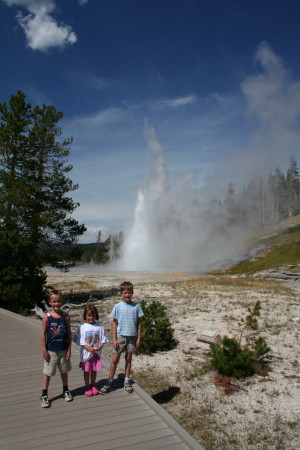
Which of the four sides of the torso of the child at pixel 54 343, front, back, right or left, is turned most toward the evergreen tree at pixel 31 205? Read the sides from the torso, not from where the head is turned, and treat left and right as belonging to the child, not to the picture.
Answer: back

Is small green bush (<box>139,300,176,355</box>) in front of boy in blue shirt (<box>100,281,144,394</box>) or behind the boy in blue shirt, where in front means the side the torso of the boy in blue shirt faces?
behind

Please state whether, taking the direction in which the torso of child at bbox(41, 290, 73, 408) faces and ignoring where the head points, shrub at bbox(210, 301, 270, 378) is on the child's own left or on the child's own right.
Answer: on the child's own left

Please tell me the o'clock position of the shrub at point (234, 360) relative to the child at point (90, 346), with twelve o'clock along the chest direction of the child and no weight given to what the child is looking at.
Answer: The shrub is roughly at 8 o'clock from the child.

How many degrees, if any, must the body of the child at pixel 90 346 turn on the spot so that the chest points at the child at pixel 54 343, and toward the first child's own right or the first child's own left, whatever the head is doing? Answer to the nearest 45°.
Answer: approximately 45° to the first child's own right

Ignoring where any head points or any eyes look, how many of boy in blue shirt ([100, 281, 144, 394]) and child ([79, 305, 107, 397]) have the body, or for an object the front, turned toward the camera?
2

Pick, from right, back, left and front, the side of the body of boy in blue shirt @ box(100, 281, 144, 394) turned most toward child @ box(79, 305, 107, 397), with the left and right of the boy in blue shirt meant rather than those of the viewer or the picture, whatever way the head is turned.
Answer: right

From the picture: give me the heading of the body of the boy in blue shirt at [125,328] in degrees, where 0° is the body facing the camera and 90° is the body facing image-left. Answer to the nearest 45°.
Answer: approximately 0°
